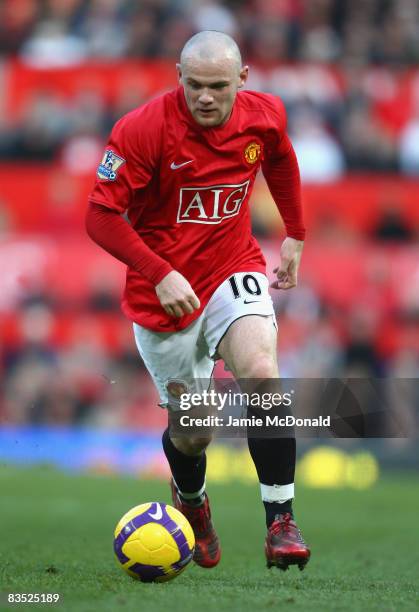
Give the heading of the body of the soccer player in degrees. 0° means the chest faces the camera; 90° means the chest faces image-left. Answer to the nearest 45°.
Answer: approximately 0°
